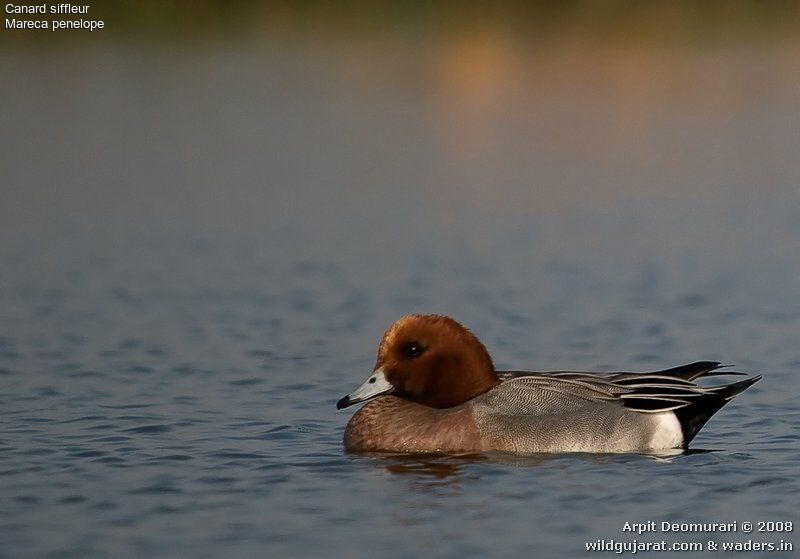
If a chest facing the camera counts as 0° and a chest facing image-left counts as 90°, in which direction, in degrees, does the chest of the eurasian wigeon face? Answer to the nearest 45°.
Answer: approximately 90°
